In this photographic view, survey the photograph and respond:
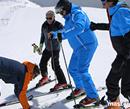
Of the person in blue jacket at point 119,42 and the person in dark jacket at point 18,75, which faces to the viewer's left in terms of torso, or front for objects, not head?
the person in blue jacket at point 119,42

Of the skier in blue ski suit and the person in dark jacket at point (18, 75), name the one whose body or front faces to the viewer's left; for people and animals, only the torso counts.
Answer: the skier in blue ski suit

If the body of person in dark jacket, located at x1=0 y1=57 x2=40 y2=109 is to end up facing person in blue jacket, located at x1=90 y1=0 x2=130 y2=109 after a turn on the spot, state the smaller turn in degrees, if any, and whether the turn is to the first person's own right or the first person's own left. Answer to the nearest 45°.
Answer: approximately 45° to the first person's own right

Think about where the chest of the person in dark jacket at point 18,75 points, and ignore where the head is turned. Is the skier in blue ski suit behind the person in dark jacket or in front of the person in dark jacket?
in front

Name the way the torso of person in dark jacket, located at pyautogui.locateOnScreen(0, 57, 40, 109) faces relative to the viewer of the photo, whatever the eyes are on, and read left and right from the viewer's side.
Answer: facing to the right of the viewer

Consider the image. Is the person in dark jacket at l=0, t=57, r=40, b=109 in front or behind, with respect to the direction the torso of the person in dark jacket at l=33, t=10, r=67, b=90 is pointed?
in front

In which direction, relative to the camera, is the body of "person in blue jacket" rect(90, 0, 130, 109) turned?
to the viewer's left

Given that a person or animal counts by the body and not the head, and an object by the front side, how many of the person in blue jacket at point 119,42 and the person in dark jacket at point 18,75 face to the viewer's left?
1

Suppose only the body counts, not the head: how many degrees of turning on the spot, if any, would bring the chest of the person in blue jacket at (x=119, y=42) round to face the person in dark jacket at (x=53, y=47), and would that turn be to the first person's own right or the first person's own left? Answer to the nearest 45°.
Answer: approximately 45° to the first person's own right

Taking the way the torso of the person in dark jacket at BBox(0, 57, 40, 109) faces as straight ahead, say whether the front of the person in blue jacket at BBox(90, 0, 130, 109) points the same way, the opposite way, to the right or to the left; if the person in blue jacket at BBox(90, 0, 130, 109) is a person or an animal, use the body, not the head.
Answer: the opposite way

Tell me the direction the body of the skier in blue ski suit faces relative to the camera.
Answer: to the viewer's left
